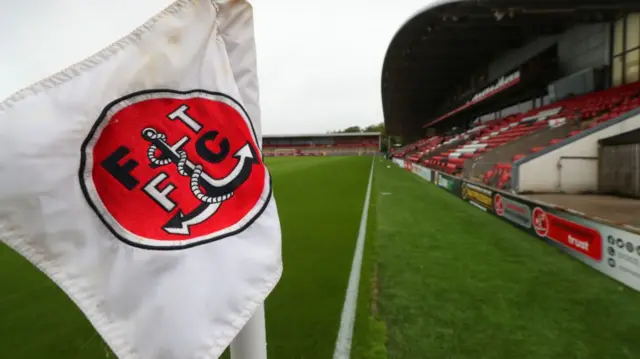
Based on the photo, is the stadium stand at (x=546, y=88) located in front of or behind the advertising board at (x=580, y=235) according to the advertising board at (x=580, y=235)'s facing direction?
behind

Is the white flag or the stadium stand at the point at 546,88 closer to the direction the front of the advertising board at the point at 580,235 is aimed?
the white flag

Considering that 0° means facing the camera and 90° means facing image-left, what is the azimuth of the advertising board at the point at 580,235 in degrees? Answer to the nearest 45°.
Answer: approximately 45°

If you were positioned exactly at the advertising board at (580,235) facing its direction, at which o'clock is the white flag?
The white flag is roughly at 11 o'clock from the advertising board.
